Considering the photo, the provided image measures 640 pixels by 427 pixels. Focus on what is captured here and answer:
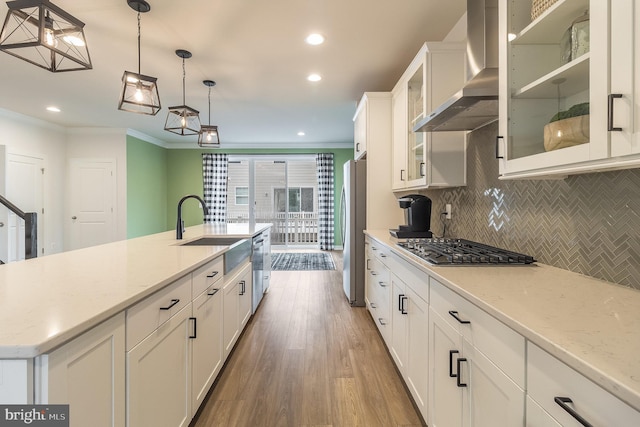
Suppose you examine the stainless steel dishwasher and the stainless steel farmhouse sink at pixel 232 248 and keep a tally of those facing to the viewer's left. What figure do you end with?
0

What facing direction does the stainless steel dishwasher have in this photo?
to the viewer's right

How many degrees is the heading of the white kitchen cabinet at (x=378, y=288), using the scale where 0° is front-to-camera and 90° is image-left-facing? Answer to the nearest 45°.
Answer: approximately 90°

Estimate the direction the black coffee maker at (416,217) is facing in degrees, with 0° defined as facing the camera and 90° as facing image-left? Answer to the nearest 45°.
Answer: approximately 90°

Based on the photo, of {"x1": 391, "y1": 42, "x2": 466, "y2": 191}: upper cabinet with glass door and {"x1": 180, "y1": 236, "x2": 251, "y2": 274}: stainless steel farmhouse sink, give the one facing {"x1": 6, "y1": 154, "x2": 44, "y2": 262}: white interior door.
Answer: the upper cabinet with glass door

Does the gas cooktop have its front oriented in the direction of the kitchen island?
yes

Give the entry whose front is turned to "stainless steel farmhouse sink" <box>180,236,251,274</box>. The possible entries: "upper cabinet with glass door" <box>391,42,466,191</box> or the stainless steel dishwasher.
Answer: the upper cabinet with glass door

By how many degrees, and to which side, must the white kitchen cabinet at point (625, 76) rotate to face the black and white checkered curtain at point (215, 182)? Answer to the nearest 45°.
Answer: approximately 45° to its right

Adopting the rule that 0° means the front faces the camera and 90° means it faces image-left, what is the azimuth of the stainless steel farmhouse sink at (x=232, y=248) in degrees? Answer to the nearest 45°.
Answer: approximately 270°

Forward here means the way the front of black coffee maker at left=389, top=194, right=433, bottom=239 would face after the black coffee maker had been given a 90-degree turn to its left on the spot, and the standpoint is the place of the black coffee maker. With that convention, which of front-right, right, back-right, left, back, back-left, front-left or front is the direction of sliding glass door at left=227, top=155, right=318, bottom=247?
back-right

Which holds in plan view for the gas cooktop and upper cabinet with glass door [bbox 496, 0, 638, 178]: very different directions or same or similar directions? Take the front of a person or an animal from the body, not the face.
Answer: same or similar directions

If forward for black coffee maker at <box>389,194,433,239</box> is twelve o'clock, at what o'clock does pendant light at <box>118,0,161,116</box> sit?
The pendant light is roughly at 11 o'clock from the black coffee maker.

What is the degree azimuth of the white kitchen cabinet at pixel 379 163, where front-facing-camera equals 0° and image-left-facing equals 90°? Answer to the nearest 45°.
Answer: approximately 90°

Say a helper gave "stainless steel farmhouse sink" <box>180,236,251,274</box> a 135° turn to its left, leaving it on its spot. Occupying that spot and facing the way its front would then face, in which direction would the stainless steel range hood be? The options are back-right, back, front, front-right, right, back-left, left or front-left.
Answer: back

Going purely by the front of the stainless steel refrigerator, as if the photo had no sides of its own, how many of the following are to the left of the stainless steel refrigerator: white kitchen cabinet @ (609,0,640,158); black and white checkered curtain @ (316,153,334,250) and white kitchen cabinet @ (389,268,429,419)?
2

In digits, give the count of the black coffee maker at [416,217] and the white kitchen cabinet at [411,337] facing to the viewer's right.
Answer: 0

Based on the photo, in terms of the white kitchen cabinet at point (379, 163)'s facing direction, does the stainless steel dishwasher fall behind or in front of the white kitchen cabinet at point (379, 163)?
in front
